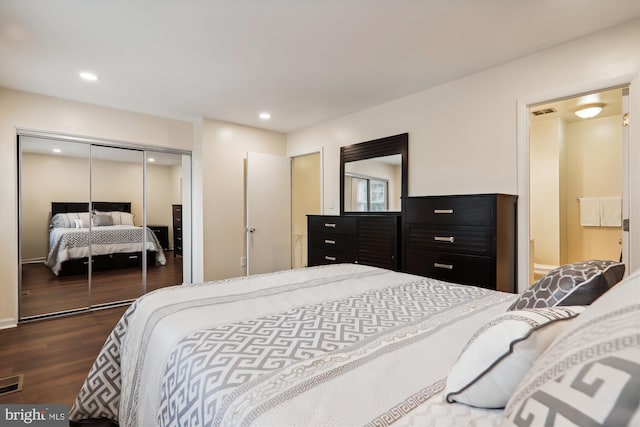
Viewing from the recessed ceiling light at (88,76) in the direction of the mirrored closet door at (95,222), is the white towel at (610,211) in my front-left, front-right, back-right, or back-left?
back-right

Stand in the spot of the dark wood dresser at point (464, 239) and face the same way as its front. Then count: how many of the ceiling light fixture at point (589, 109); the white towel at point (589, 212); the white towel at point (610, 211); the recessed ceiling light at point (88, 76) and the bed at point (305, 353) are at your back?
3

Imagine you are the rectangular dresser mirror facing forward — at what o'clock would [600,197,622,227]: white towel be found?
The white towel is roughly at 7 o'clock from the rectangular dresser mirror.

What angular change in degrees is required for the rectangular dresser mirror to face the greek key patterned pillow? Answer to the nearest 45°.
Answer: approximately 45° to its left

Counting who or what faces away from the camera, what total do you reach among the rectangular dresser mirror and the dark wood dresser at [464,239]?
0

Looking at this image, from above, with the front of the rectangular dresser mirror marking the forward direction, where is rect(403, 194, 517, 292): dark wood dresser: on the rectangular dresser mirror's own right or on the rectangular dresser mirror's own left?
on the rectangular dresser mirror's own left

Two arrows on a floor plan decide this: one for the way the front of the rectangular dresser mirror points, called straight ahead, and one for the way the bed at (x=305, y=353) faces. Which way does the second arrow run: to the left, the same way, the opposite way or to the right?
to the right

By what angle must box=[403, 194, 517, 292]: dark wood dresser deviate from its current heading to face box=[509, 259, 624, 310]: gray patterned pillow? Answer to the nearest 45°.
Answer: approximately 45° to its left

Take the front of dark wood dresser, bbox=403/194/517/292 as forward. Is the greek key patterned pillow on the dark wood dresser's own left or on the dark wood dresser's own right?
on the dark wood dresser's own left

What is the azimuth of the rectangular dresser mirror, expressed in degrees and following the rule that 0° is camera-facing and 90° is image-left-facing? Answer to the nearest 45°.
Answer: approximately 45°

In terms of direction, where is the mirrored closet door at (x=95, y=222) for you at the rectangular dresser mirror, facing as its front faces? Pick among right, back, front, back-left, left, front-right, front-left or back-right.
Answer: front-right

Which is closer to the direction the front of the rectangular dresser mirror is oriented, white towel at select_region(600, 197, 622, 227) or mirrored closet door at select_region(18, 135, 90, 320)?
the mirrored closet door

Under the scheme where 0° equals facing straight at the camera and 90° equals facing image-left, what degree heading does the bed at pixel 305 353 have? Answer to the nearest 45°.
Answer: approximately 135°

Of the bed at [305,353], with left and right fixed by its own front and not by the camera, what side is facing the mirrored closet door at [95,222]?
front
